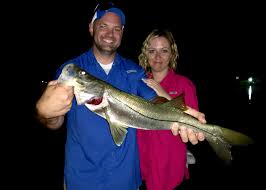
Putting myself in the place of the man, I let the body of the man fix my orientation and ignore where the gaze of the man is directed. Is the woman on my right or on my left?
on my left

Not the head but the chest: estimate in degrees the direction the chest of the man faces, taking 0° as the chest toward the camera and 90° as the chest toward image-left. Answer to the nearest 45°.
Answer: approximately 0°
